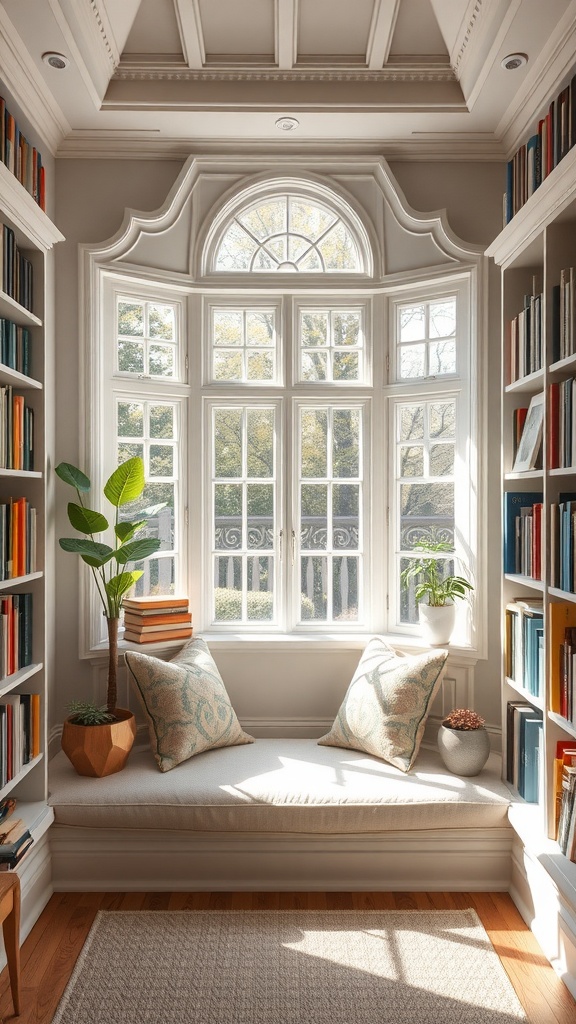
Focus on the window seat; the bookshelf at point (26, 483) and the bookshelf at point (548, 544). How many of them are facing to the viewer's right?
1

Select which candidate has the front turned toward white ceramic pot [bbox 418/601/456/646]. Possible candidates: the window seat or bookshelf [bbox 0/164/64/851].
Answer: the bookshelf

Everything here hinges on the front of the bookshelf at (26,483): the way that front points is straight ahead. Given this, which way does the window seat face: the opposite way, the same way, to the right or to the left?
to the right

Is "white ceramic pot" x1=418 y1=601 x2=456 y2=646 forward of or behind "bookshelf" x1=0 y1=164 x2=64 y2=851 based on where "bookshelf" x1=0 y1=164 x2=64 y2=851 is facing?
forward

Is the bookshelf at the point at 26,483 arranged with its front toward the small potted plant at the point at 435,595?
yes

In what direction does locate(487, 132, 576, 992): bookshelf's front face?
to the viewer's left

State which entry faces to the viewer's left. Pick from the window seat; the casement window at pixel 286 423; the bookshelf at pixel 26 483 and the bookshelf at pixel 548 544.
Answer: the bookshelf at pixel 548 544

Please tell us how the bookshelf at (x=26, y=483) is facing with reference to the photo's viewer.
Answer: facing to the right of the viewer

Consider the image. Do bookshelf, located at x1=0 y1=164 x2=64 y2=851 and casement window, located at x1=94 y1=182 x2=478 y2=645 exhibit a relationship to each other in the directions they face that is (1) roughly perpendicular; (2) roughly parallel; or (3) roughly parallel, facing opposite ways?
roughly perpendicular

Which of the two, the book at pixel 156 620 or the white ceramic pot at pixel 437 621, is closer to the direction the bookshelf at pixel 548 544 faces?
the book

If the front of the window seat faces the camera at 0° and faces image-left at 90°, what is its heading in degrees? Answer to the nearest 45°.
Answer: approximately 0°
